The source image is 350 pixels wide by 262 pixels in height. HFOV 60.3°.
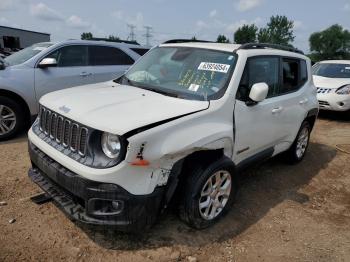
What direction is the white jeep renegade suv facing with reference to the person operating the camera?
facing the viewer and to the left of the viewer

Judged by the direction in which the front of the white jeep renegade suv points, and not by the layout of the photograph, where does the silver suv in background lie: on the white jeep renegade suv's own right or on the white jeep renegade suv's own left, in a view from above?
on the white jeep renegade suv's own right

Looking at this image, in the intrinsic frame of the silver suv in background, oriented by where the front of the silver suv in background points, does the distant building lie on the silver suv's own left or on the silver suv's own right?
on the silver suv's own right

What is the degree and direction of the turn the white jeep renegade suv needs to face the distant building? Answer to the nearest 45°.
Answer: approximately 90° to its right

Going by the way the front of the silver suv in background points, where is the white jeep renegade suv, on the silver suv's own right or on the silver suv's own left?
on the silver suv's own left

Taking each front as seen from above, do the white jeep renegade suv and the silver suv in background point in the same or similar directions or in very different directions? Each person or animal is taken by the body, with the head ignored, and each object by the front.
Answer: same or similar directions

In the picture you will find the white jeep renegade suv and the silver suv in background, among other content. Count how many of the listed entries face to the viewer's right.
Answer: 0
